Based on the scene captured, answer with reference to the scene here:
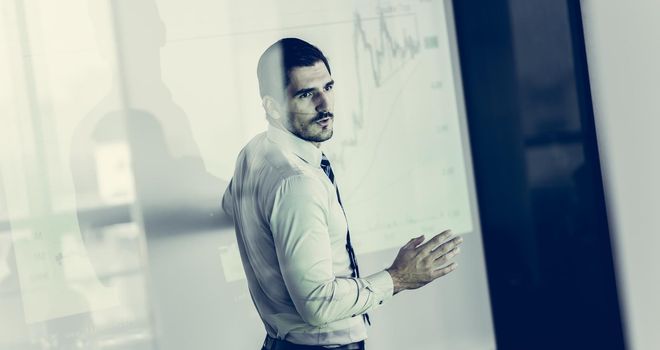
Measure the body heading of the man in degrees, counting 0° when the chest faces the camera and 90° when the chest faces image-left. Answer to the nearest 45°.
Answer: approximately 270°

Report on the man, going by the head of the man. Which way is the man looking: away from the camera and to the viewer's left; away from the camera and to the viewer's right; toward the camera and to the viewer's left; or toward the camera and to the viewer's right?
toward the camera and to the viewer's right
